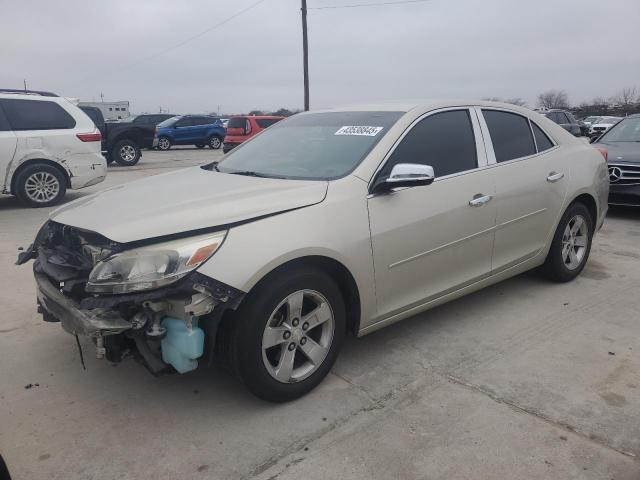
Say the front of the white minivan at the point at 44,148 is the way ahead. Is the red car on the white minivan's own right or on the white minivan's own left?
on the white minivan's own right

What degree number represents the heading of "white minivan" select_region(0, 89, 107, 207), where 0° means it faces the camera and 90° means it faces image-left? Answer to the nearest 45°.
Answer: approximately 90°

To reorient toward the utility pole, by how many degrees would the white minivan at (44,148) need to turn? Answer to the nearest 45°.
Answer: approximately 135° to its right

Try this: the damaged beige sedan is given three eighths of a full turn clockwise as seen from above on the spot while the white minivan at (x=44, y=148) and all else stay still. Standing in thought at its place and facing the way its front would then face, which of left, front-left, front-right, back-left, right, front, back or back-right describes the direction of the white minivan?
front-left

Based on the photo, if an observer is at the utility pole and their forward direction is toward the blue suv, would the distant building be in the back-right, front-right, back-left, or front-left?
front-right

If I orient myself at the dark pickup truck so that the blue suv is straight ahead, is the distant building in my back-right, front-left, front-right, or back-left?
front-left

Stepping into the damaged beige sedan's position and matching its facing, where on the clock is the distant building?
The distant building is roughly at 4 o'clock from the damaged beige sedan.

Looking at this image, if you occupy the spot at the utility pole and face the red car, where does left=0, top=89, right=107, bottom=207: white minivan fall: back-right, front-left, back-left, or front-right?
front-left

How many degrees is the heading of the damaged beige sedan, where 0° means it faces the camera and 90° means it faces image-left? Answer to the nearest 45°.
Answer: approximately 45°
